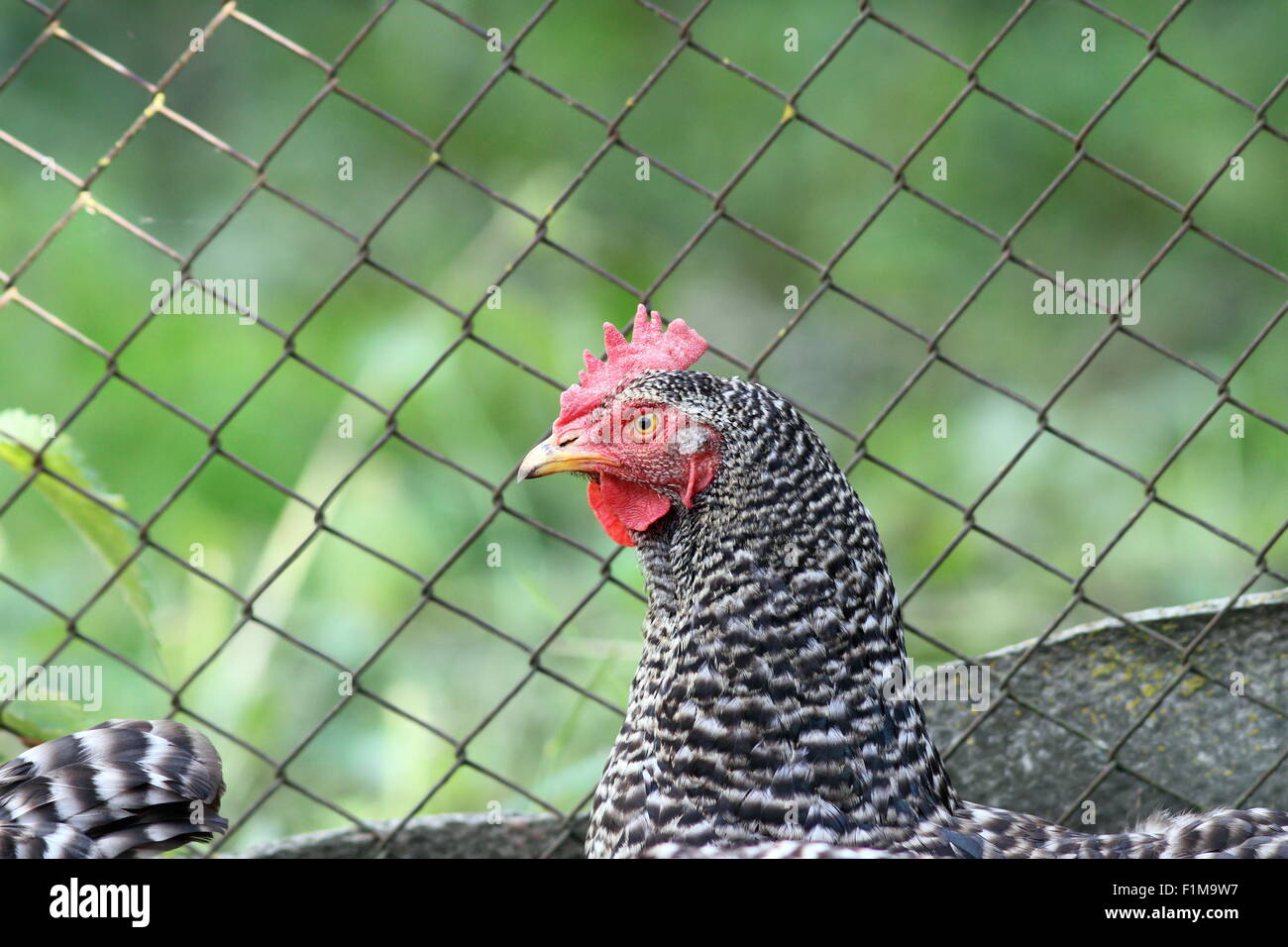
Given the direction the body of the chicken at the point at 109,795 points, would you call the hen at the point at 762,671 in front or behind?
behind

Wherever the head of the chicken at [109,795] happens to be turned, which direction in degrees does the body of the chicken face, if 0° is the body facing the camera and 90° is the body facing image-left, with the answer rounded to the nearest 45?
approximately 90°

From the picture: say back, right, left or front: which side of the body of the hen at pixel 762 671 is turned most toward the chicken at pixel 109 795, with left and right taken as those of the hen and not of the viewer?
front

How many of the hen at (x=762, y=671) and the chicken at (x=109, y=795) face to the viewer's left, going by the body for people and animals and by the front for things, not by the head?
2

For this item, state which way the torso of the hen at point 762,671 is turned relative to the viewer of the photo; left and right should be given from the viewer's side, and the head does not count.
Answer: facing to the left of the viewer

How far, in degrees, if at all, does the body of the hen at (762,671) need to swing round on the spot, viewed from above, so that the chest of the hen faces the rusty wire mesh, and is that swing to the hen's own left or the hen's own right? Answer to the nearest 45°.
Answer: approximately 45° to the hen's own right
